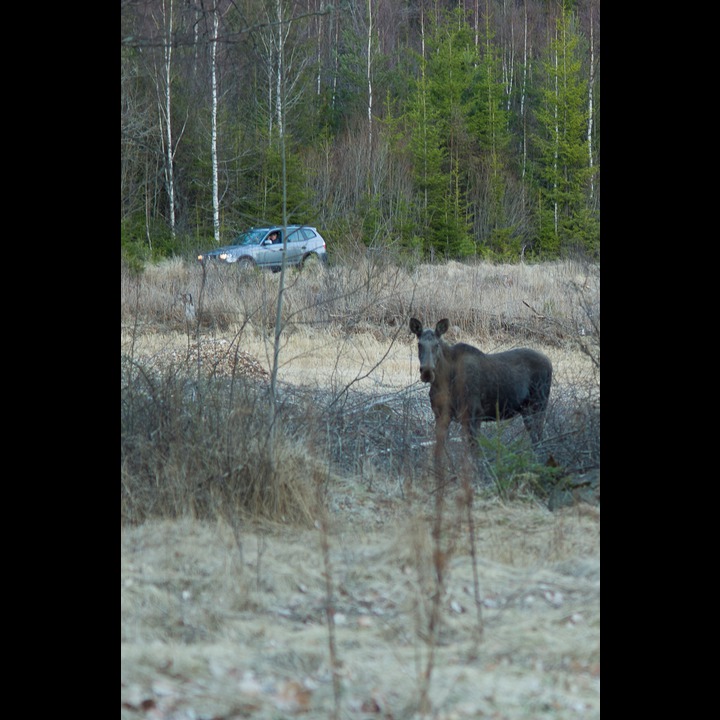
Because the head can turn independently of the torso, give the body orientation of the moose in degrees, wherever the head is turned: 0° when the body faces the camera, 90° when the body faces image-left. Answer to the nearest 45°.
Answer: approximately 45°

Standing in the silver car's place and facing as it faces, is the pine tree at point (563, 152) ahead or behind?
behind

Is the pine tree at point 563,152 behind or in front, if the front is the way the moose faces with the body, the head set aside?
behind

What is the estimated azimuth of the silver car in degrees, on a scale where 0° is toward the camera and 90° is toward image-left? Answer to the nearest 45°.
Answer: approximately 45°
